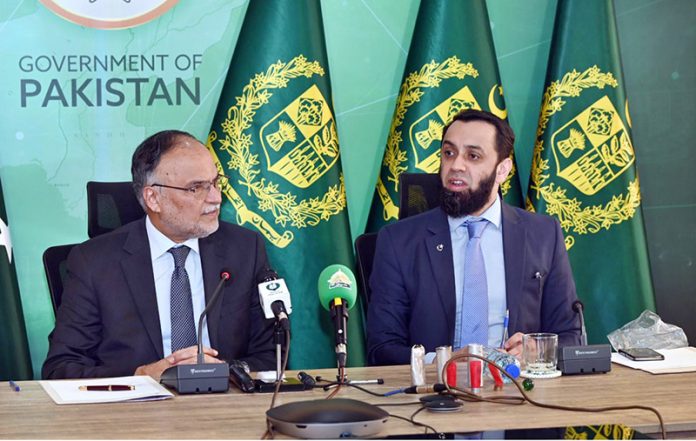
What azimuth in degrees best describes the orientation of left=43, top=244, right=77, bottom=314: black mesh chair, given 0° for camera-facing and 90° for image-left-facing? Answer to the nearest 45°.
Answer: approximately 315°

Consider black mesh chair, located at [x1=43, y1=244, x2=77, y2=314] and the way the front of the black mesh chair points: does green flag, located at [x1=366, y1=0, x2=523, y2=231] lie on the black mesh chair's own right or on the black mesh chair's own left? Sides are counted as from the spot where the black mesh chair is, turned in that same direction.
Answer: on the black mesh chair's own left

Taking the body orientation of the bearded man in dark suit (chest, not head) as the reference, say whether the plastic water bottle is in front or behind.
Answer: in front

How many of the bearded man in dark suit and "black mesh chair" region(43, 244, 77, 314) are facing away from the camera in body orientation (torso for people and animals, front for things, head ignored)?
0

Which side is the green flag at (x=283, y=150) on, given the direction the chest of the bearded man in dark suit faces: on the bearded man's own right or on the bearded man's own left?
on the bearded man's own right

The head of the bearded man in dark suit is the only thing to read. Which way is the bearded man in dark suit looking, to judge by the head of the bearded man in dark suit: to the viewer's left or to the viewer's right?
to the viewer's left

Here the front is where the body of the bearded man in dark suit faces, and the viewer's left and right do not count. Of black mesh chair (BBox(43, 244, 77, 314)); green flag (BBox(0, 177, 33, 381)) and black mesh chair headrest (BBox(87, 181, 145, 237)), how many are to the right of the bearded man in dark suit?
3

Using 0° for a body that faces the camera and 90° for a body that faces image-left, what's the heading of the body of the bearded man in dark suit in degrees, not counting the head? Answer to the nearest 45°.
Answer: approximately 0°

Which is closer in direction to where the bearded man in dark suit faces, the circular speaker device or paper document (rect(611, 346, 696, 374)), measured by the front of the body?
the circular speaker device

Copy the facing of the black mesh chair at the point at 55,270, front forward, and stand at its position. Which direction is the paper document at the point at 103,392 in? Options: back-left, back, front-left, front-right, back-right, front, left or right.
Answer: front-right
